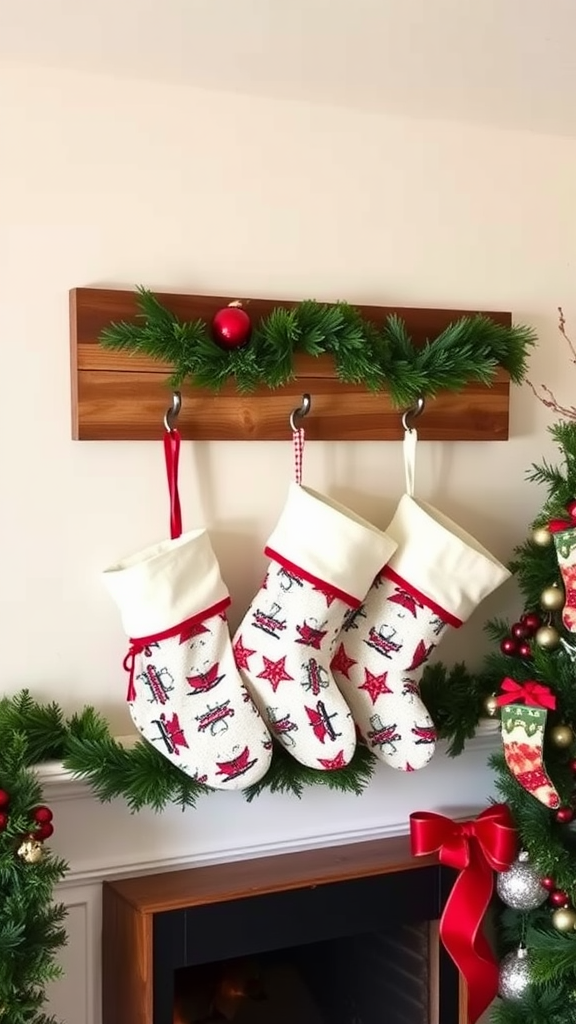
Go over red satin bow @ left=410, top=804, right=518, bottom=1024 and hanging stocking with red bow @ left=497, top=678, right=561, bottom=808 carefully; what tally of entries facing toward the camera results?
2

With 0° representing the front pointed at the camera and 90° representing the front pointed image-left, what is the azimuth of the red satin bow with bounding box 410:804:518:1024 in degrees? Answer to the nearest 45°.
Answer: approximately 0°

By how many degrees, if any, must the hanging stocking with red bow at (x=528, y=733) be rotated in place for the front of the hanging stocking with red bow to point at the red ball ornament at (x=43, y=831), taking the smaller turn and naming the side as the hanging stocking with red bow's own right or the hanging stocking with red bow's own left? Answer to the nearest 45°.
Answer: approximately 45° to the hanging stocking with red bow's own right
